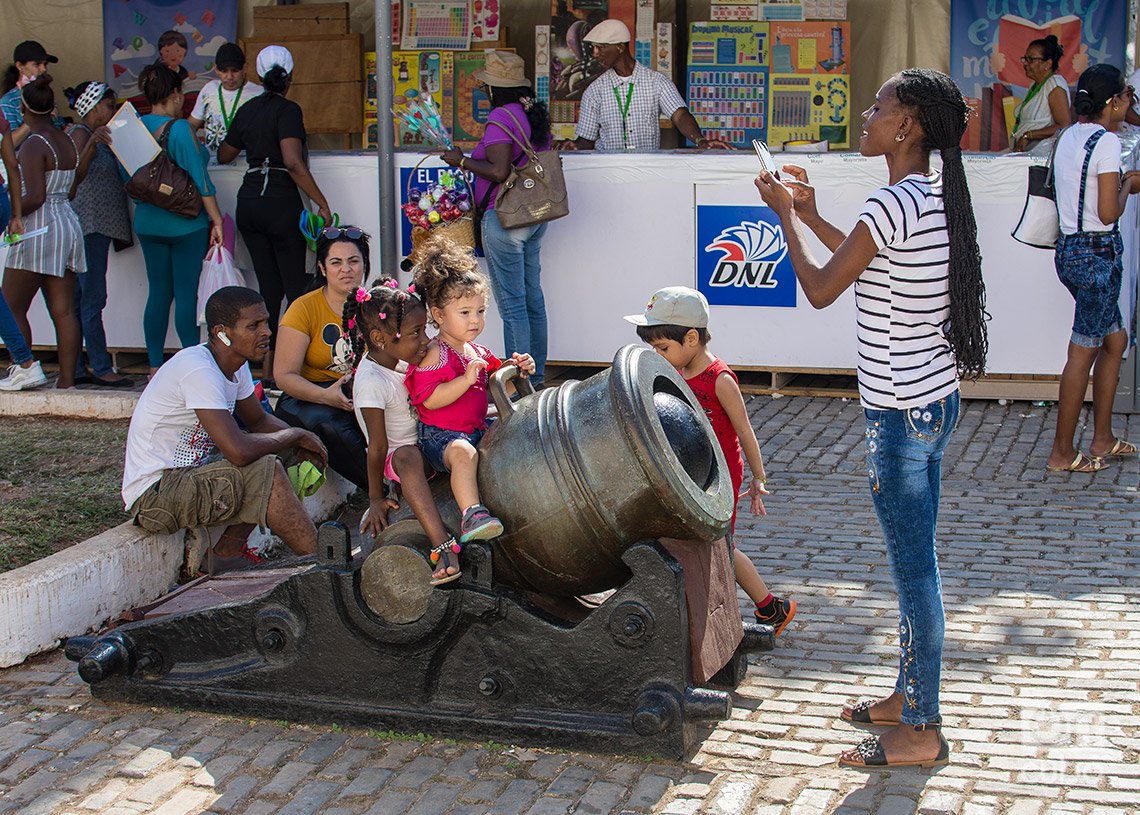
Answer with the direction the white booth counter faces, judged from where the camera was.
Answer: facing the viewer

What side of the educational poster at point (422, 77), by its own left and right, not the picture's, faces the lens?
front

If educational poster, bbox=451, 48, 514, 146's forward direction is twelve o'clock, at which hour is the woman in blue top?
The woman in blue top is roughly at 1 o'clock from the educational poster.

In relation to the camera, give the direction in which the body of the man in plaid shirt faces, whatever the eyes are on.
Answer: toward the camera

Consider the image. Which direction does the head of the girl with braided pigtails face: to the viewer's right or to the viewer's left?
to the viewer's right

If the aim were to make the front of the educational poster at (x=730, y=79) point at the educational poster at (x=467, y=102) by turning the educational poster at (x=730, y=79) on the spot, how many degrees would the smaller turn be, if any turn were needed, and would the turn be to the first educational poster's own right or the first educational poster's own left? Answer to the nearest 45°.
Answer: approximately 90° to the first educational poster's own right

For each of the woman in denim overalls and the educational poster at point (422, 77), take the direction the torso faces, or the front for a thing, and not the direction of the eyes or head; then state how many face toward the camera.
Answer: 1

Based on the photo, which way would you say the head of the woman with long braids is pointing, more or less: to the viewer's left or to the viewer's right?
to the viewer's left

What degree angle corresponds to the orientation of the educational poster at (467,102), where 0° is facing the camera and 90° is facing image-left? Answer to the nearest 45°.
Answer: approximately 0°

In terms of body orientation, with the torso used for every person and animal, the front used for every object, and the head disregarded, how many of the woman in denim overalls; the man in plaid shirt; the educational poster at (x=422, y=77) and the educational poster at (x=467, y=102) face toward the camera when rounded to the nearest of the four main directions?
3
